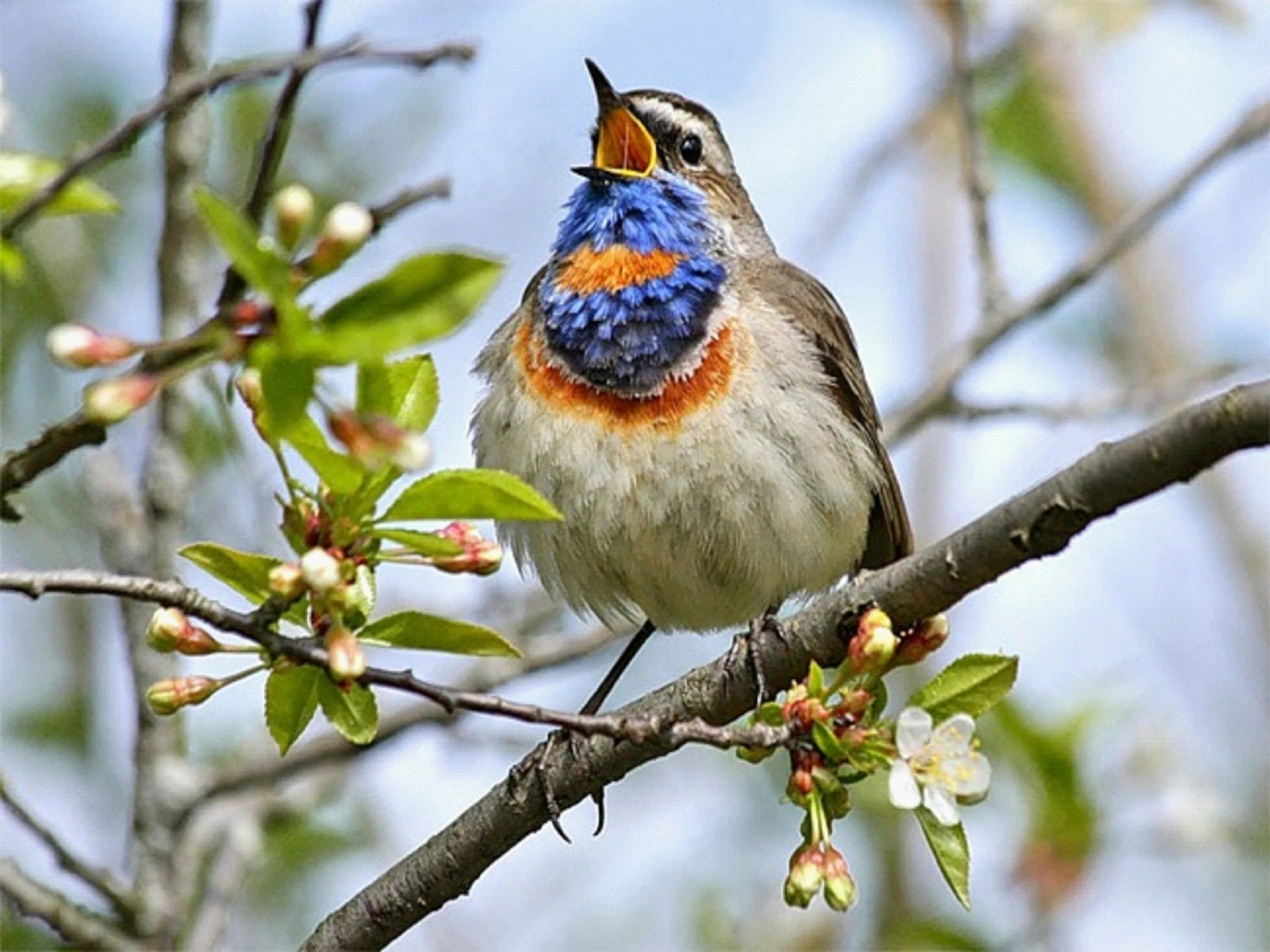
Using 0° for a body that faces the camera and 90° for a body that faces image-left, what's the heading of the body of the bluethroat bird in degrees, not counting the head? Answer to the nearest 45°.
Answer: approximately 45°

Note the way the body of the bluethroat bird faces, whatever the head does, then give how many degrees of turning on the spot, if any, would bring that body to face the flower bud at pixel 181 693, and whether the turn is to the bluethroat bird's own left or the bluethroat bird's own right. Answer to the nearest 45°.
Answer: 0° — it already faces it

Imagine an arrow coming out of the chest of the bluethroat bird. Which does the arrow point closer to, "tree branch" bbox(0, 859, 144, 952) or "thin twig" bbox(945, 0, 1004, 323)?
the tree branch
